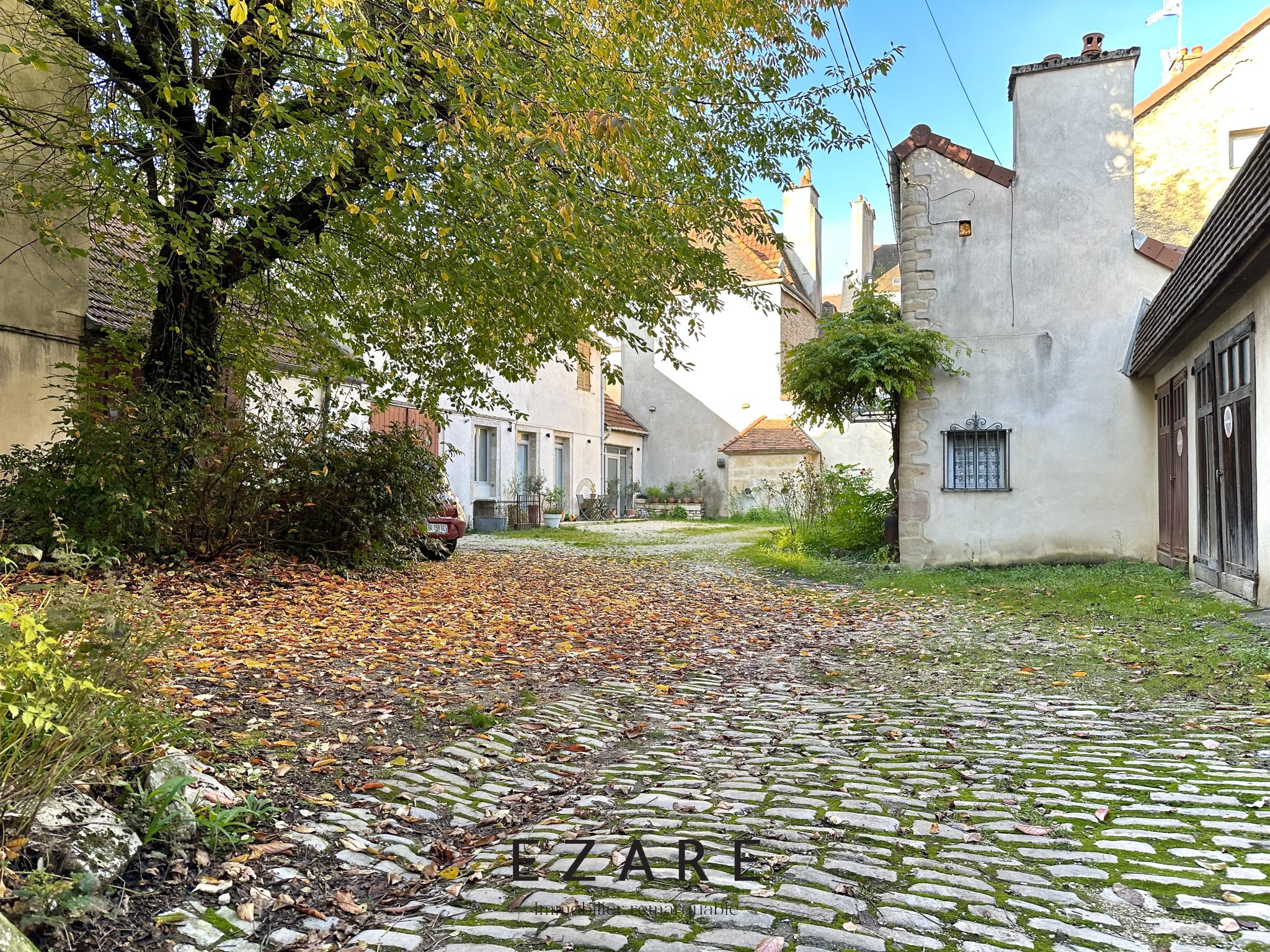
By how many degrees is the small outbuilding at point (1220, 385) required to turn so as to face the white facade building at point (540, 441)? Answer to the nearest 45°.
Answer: approximately 90° to its right

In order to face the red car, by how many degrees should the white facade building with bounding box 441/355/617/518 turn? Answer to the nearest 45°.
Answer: approximately 45° to its right

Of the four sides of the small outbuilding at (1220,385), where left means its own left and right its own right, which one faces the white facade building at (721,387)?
right

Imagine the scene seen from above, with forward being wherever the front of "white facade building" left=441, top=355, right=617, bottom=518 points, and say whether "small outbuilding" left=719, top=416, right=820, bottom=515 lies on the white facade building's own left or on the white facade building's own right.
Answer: on the white facade building's own left

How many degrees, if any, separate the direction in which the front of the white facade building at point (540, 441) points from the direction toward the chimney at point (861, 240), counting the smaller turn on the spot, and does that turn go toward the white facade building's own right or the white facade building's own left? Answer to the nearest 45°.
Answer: approximately 90° to the white facade building's own left

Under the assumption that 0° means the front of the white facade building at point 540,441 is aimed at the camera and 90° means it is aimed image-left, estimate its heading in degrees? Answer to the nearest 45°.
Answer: approximately 315°

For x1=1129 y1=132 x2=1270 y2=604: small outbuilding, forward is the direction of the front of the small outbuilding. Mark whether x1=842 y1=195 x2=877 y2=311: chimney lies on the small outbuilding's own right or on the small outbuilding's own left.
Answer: on the small outbuilding's own right

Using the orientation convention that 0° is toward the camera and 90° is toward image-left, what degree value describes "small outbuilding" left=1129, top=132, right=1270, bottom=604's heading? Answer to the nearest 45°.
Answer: approximately 45°

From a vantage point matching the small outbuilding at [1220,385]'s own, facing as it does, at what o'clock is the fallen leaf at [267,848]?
The fallen leaf is roughly at 11 o'clock from the small outbuilding.

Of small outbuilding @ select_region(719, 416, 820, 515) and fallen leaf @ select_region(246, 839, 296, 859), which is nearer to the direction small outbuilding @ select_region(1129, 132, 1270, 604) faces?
the fallen leaf

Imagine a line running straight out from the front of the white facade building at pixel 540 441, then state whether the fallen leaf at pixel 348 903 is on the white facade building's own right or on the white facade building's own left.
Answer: on the white facade building's own right
